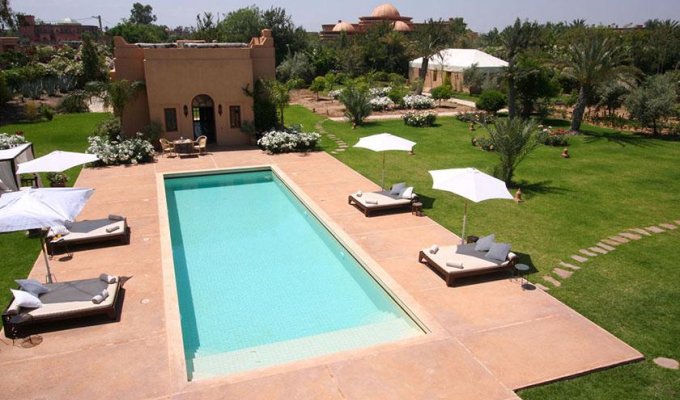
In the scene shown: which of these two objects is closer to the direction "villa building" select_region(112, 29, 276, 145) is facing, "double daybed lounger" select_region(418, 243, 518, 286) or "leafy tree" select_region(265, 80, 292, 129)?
the double daybed lounger

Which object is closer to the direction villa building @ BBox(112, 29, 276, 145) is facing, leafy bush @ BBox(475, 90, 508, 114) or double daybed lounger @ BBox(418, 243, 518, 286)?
the double daybed lounger

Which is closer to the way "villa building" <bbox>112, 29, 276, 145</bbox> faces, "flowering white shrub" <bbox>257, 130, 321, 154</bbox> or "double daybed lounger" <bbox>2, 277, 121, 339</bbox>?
the double daybed lounger

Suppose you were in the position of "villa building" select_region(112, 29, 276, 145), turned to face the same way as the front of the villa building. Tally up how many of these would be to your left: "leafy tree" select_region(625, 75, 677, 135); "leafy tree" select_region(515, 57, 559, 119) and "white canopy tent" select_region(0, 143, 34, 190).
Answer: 2

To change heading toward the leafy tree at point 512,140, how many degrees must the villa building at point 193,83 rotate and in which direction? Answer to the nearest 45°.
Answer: approximately 45° to its left

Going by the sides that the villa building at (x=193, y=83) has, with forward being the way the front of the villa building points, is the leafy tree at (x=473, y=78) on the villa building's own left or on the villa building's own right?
on the villa building's own left

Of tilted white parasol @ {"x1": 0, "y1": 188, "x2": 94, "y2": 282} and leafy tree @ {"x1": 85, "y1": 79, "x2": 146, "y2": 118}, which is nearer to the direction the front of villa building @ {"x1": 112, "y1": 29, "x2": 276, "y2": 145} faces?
the tilted white parasol

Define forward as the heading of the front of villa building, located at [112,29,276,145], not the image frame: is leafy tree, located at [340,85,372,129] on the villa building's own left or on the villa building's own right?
on the villa building's own left

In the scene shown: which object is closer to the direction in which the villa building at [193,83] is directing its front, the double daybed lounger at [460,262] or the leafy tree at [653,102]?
the double daybed lounger

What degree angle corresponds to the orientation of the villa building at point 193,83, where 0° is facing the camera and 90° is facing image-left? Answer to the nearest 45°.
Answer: approximately 0°

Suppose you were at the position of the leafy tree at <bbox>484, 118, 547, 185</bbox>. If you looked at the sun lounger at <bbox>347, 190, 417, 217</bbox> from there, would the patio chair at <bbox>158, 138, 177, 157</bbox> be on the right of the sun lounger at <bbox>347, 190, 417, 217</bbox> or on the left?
right

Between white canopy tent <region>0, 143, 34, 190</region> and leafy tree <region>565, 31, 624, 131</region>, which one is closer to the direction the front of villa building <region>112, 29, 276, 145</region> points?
the white canopy tent

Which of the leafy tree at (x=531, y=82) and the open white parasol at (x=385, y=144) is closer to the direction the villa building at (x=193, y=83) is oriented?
the open white parasol

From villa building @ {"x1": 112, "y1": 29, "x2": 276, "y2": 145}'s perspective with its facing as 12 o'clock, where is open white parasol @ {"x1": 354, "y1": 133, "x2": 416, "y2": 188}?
The open white parasol is roughly at 11 o'clock from the villa building.
